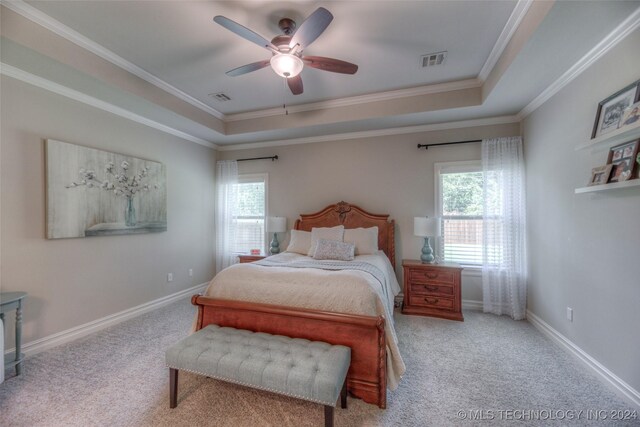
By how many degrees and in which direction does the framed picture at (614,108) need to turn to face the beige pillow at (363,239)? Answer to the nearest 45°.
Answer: approximately 45° to its right

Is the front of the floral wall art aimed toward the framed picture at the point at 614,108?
yes

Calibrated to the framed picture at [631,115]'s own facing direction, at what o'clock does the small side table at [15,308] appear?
The small side table is roughly at 12 o'clock from the framed picture.

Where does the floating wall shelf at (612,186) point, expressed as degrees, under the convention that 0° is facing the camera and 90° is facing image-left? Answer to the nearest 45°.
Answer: approximately 45°

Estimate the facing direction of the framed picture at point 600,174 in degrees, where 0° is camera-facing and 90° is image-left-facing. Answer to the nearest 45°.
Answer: approximately 45°

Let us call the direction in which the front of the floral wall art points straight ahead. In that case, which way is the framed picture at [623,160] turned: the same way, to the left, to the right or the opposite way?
the opposite way

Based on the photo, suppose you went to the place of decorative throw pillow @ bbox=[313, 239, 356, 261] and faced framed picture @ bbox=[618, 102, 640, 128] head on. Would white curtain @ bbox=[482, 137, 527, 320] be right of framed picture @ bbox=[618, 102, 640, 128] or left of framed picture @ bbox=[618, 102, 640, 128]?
left

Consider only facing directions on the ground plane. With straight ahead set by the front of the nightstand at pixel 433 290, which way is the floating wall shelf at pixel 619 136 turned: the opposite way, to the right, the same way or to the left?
to the right

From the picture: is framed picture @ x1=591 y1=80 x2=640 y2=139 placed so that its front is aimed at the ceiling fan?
yes
